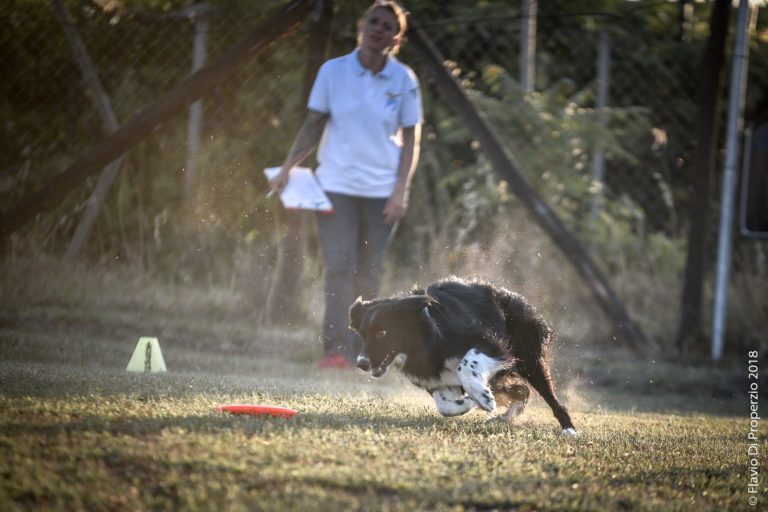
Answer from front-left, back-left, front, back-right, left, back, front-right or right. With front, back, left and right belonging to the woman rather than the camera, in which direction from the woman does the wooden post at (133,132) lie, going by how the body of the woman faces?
right

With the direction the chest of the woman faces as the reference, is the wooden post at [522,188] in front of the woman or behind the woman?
behind

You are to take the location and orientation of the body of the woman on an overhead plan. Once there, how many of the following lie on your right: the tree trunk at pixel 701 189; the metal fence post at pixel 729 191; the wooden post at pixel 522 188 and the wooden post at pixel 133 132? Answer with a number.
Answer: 1

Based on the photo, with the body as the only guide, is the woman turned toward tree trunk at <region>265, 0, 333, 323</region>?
no

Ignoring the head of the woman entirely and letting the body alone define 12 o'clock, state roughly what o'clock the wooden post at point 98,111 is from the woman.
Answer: The wooden post is roughly at 4 o'clock from the woman.

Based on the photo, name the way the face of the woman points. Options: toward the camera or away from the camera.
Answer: toward the camera

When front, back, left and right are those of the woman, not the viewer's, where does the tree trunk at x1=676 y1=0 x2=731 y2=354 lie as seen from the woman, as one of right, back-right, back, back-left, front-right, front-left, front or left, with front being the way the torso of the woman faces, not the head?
back-left

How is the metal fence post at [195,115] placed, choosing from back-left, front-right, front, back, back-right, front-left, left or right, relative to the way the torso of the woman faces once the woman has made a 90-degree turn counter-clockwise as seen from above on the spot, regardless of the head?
back-left

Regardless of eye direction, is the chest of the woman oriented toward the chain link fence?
no

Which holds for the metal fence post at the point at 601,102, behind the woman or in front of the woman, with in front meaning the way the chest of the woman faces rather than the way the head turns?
behind

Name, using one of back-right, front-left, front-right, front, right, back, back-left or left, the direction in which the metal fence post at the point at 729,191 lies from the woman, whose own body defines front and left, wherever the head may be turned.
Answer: back-left

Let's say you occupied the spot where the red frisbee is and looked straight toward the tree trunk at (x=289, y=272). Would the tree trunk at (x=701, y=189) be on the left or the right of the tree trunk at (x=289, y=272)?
right

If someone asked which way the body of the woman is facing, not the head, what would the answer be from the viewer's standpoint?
toward the camera

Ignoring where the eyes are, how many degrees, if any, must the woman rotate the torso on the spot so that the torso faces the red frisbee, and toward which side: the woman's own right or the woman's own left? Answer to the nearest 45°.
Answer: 0° — they already face it

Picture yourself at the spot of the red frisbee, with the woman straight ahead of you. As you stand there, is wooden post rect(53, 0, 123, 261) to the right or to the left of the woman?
left
